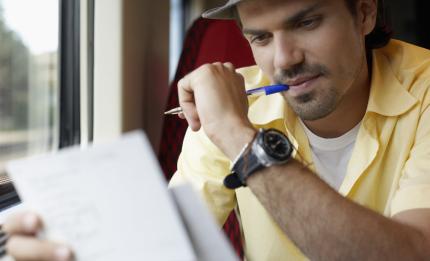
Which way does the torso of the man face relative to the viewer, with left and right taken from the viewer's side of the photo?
facing the viewer and to the left of the viewer

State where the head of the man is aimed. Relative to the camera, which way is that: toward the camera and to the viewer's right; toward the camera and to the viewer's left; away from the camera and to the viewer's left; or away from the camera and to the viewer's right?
toward the camera and to the viewer's left
